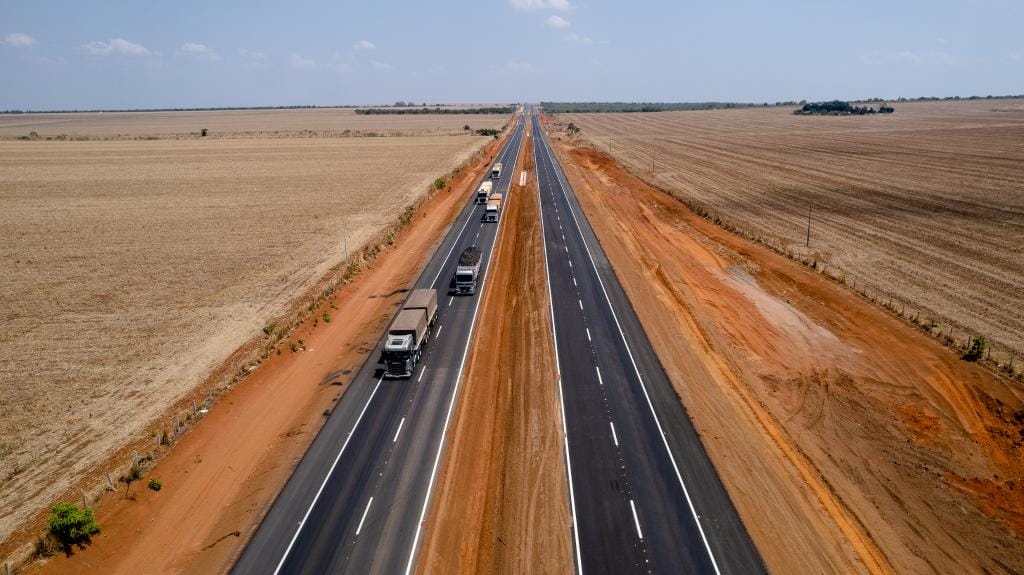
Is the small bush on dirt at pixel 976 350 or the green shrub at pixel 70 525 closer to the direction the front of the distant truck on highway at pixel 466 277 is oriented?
the green shrub

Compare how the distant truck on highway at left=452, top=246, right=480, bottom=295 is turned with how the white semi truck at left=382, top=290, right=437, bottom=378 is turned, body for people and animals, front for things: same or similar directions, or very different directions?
same or similar directions

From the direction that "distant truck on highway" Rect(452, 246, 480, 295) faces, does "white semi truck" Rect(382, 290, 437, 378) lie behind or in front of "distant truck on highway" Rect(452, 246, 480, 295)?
in front

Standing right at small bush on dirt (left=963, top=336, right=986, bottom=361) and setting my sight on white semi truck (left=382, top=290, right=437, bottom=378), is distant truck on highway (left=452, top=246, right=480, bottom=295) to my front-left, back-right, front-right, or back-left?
front-right

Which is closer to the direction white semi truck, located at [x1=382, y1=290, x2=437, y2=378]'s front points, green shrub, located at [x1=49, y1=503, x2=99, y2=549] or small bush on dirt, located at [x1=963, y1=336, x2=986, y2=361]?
the green shrub

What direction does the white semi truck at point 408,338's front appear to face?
toward the camera

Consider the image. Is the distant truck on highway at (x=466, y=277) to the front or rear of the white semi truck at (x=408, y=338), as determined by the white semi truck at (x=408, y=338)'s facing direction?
to the rear

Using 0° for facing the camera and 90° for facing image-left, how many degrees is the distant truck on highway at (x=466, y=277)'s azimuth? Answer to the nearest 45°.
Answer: approximately 0°

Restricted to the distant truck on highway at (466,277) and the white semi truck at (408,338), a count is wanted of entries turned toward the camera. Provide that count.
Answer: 2

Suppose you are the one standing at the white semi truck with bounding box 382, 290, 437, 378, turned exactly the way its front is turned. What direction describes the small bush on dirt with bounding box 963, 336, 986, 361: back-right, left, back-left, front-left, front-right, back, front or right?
left

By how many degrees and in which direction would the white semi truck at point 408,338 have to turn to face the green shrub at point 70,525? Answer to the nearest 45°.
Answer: approximately 45° to its right
